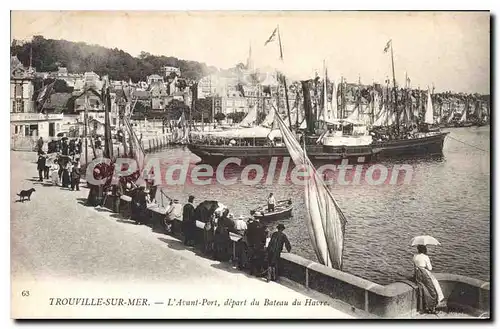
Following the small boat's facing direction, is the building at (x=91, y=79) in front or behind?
behind

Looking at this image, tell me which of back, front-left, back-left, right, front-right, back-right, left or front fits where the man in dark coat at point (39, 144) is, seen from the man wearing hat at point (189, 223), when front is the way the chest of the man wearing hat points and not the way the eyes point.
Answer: back-left

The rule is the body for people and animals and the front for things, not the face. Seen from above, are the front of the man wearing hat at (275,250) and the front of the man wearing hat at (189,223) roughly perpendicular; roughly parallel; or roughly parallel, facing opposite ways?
roughly parallel

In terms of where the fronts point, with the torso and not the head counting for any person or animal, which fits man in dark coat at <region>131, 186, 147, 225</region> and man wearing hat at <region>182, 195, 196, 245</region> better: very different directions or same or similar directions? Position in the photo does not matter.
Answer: same or similar directions

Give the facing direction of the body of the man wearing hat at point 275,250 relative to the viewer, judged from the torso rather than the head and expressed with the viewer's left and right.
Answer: facing away from the viewer and to the right of the viewer

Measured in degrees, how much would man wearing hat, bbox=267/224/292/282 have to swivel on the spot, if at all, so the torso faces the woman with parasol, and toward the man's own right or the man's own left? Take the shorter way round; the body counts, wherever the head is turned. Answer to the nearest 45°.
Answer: approximately 45° to the man's own right

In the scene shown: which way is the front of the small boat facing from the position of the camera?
facing to the right of the viewer

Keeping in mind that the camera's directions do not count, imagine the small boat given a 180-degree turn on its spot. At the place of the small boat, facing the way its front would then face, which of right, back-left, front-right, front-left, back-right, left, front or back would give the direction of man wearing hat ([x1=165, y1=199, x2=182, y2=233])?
front
